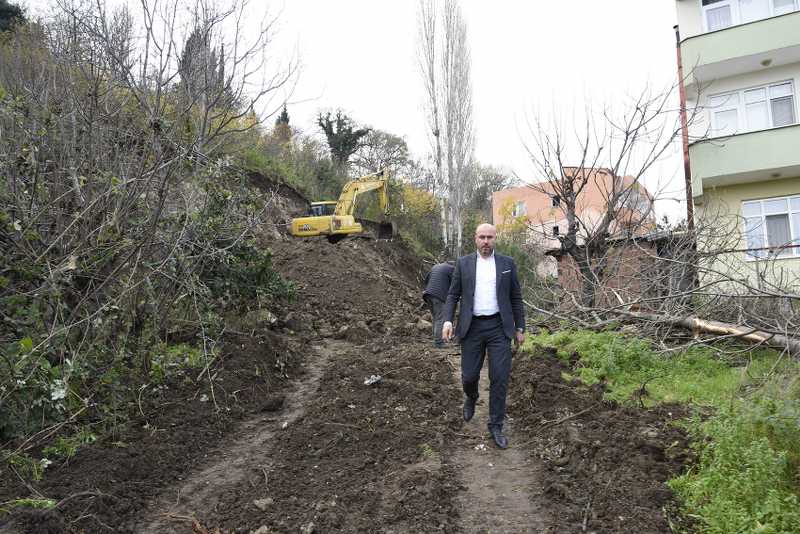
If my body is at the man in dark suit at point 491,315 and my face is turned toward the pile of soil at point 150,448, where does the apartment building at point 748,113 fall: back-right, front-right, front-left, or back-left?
back-right

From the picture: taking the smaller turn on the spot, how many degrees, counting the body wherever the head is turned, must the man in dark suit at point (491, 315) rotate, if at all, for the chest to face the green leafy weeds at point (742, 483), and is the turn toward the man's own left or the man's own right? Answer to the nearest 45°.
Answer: approximately 45° to the man's own left

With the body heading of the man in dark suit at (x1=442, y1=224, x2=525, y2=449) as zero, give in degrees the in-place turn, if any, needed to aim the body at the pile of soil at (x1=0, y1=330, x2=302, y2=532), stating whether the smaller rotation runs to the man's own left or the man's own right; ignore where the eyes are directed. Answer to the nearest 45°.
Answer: approximately 90° to the man's own right

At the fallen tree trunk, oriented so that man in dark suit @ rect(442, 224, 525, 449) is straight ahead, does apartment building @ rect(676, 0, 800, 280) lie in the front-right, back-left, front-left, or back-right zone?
back-right

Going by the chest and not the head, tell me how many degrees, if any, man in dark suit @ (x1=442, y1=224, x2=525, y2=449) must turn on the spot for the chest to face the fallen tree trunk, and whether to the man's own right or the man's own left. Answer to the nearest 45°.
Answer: approximately 135° to the man's own left

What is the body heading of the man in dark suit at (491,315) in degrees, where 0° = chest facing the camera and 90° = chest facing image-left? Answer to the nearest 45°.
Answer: approximately 0°

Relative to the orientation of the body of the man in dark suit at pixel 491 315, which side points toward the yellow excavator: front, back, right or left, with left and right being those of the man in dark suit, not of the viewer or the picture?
back

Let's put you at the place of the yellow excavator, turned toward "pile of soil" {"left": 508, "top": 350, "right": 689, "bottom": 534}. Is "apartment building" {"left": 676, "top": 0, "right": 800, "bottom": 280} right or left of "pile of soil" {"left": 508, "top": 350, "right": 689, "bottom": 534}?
left

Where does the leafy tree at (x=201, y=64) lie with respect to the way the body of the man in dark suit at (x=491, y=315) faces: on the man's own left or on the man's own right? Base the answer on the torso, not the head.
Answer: on the man's own right

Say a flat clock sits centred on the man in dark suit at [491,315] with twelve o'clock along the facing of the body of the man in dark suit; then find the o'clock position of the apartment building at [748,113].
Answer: The apartment building is roughly at 7 o'clock from the man in dark suit.
